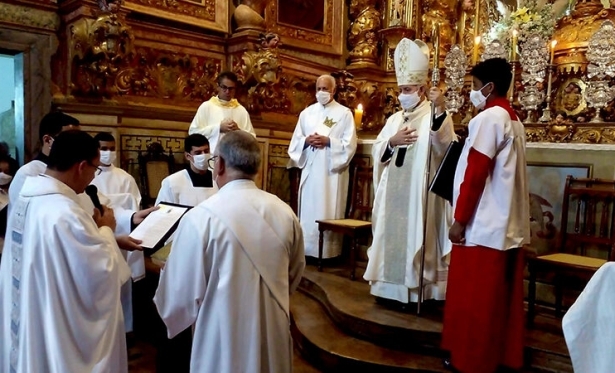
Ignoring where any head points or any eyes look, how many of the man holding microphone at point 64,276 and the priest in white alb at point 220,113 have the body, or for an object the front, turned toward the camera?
1

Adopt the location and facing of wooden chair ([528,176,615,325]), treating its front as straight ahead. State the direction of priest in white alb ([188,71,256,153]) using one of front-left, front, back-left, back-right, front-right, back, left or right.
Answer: front-right

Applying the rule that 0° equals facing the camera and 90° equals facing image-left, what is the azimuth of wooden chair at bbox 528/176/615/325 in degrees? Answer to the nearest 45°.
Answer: approximately 45°

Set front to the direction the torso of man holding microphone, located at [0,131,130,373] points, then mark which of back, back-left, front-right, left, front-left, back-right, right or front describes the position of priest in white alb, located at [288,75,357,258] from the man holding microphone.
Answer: front

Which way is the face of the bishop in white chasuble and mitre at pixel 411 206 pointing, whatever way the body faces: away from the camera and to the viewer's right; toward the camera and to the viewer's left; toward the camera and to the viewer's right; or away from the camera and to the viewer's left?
toward the camera and to the viewer's left

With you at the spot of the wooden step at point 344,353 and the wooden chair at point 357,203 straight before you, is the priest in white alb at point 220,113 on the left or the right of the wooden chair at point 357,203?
left

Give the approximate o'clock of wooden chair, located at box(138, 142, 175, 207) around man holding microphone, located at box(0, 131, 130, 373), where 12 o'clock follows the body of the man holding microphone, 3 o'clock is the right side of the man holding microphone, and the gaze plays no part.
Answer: The wooden chair is roughly at 11 o'clock from the man holding microphone.

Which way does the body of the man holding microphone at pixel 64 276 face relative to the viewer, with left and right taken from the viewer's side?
facing away from the viewer and to the right of the viewer

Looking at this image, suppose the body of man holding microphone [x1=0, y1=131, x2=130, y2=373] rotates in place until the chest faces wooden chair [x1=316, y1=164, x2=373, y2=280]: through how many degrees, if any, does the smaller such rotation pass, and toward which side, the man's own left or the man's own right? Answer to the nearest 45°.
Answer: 0° — they already face it

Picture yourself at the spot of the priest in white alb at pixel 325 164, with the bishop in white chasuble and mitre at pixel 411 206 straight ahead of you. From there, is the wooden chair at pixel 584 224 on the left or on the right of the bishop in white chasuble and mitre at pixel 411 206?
left

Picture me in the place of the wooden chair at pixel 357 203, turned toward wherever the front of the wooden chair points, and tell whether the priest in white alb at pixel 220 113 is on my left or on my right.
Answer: on my right

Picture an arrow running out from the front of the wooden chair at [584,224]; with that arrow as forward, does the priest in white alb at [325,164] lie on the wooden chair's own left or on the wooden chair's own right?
on the wooden chair's own right

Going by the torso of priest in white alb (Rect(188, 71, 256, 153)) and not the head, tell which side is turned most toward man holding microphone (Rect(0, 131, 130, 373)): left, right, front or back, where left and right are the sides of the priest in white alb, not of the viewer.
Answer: front

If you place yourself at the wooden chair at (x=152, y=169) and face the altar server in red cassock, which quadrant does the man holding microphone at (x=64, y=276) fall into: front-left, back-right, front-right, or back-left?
front-right

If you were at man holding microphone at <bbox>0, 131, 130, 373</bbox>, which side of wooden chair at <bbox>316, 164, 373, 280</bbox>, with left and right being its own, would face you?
front

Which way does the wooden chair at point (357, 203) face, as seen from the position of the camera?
facing the viewer and to the left of the viewer

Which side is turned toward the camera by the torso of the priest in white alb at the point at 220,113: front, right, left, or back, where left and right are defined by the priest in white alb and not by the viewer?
front
